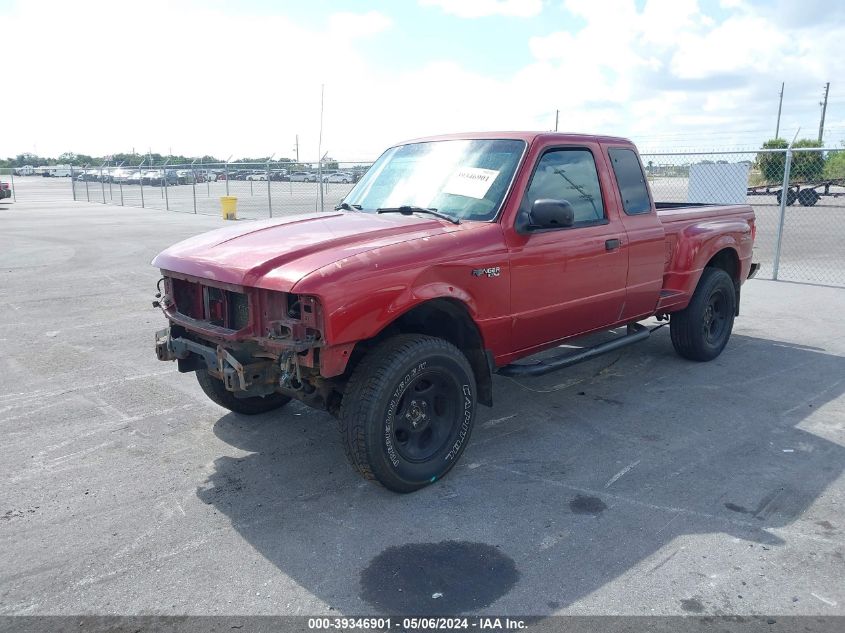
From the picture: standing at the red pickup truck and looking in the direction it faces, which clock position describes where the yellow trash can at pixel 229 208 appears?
The yellow trash can is roughly at 4 o'clock from the red pickup truck.

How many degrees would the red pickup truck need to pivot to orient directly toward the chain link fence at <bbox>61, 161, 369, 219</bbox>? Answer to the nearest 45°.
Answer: approximately 135° to its right

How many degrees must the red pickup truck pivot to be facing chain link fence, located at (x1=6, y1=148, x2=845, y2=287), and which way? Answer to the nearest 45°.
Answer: approximately 180°

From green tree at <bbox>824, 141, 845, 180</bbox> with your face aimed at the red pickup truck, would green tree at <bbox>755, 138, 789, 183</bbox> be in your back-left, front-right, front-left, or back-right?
front-right

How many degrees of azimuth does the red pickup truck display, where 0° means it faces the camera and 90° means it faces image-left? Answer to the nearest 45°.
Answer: approximately 45°

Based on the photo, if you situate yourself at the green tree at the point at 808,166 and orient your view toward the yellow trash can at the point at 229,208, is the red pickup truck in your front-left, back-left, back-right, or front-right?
front-left

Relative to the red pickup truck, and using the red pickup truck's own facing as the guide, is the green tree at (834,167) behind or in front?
behind
